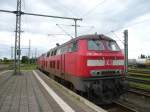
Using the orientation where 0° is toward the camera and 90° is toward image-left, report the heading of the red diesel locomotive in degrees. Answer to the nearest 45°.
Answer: approximately 315°
